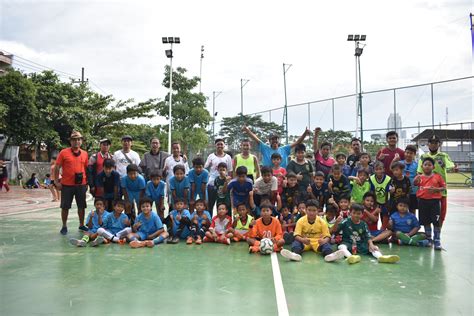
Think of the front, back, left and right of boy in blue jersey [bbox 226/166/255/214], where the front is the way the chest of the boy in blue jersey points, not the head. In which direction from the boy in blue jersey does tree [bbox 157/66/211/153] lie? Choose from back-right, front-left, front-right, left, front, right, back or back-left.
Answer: back

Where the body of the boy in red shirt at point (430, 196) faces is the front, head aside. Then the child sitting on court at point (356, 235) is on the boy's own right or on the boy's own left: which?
on the boy's own right

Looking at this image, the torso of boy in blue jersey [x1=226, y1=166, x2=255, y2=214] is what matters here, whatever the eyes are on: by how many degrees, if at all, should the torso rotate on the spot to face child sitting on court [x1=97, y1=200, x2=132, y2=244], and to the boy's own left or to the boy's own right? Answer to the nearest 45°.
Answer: approximately 90° to the boy's own right

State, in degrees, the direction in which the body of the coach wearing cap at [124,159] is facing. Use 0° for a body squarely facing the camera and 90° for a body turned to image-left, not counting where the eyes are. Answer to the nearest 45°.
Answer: approximately 0°
